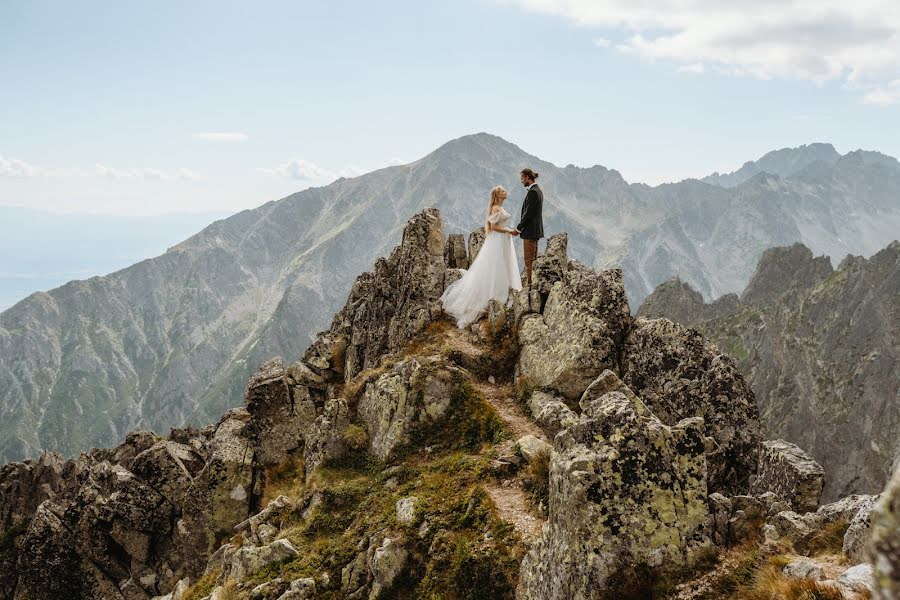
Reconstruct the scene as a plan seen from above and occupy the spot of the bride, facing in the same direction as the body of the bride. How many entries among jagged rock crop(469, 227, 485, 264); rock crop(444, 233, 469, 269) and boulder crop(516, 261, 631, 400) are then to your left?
2

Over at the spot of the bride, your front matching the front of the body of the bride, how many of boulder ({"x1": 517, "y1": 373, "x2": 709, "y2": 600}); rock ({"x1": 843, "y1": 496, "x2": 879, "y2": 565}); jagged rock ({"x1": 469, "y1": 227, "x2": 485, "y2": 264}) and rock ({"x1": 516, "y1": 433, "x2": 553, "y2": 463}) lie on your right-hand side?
3

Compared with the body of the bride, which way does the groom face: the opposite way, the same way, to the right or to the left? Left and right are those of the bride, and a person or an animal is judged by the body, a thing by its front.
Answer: the opposite way

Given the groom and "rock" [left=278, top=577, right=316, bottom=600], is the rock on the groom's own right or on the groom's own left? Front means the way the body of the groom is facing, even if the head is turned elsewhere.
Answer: on the groom's own left

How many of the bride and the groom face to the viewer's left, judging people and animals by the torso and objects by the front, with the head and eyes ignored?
1

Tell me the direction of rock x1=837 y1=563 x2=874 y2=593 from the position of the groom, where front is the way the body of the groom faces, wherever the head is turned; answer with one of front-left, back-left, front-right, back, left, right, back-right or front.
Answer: left

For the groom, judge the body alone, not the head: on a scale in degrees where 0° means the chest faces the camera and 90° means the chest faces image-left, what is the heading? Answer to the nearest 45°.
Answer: approximately 90°

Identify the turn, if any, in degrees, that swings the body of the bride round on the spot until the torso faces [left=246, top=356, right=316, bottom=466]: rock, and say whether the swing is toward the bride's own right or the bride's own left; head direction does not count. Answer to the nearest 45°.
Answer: approximately 180°

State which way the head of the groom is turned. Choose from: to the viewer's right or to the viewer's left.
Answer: to the viewer's left

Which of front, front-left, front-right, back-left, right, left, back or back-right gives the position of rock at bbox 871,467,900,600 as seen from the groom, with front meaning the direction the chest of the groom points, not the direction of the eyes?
left

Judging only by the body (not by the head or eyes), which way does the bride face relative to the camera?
to the viewer's right

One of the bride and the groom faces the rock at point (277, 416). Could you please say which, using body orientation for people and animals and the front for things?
the groom

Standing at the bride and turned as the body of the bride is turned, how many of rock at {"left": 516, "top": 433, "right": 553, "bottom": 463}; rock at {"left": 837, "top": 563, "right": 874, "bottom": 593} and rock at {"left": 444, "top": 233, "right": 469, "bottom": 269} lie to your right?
2

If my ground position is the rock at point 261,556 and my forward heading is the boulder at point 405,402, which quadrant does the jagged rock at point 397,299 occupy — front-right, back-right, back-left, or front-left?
front-left
